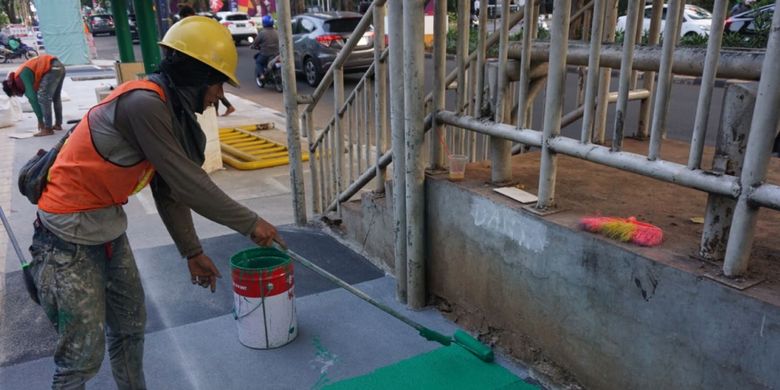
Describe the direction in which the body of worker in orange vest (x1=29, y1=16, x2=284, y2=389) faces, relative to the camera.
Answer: to the viewer's right

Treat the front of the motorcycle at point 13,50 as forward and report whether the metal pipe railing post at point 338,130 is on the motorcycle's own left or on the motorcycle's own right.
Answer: on the motorcycle's own left

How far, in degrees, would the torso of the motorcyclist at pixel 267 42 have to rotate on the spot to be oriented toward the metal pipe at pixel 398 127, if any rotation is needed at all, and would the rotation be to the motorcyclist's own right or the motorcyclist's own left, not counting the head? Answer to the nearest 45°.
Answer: approximately 135° to the motorcyclist's own left

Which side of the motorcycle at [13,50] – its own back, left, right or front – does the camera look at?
left

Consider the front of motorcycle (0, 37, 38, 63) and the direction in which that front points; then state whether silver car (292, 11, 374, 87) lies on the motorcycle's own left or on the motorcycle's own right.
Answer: on the motorcycle's own left

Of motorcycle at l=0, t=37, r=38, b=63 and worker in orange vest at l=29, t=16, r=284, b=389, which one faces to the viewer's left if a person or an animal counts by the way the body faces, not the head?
the motorcycle

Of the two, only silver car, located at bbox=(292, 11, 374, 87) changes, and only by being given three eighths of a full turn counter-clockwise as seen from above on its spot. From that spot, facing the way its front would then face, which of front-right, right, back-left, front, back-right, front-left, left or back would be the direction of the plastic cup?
front

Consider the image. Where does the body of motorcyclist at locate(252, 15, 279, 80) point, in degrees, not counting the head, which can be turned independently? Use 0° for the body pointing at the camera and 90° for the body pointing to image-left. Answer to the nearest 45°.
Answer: approximately 135°

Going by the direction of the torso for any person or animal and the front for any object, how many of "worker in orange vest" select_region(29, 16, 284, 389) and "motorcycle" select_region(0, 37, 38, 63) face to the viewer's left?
1

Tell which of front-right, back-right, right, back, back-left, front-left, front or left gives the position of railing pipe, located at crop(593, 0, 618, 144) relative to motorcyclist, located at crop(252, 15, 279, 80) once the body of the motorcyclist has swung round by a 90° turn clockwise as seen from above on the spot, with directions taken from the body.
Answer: back-right

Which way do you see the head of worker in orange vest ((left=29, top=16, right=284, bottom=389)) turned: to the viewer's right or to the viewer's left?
to the viewer's right

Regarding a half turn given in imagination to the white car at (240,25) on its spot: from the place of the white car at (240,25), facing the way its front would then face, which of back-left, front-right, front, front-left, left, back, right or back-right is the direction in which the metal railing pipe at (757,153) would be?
front-right

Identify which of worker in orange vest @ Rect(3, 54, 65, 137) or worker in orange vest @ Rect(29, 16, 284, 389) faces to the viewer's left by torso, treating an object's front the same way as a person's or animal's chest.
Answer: worker in orange vest @ Rect(3, 54, 65, 137)

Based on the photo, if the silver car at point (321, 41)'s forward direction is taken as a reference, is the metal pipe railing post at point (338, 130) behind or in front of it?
behind

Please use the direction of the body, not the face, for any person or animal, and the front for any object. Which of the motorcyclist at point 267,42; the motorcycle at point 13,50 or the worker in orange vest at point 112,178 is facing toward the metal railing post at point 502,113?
the worker in orange vest

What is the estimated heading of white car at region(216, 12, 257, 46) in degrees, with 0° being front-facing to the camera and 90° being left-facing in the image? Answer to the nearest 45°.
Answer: approximately 135°
